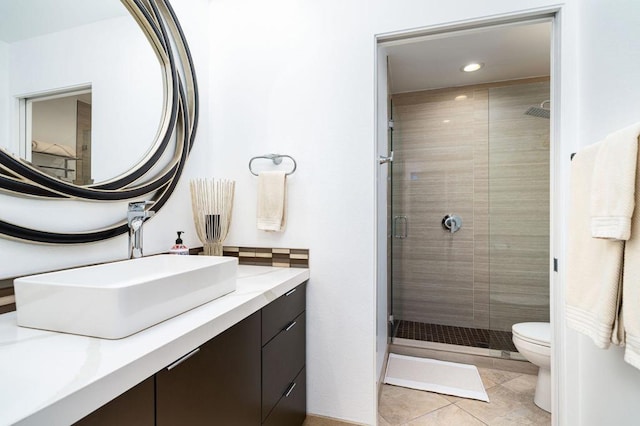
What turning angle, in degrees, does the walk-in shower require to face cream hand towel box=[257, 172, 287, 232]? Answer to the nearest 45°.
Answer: approximately 45° to its right

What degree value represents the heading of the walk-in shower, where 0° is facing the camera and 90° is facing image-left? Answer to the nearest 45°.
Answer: approximately 0°

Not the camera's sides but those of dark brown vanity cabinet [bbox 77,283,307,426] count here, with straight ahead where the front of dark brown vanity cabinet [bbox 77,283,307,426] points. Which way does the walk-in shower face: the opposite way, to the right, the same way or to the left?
to the right

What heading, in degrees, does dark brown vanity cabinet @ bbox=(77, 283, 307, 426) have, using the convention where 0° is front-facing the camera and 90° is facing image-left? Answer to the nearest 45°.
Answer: approximately 315°

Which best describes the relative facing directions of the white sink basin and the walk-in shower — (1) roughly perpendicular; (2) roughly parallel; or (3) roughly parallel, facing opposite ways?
roughly perpendicular

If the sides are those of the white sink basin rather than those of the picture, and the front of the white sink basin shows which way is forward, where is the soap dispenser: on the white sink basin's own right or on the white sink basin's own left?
on the white sink basin's own left

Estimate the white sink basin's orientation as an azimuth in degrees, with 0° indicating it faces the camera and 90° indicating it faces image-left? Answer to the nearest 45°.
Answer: approximately 315°

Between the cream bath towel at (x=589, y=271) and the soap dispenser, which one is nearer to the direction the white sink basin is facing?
the cream bath towel

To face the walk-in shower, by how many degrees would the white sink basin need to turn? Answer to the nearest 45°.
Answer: approximately 45° to its left
